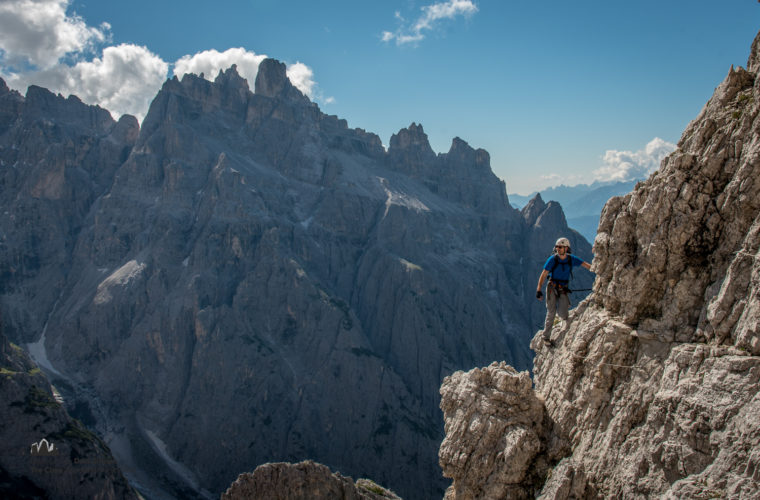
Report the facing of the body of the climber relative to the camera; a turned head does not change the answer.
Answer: toward the camera
